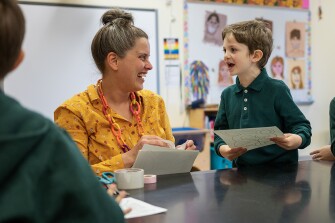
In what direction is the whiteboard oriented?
toward the camera

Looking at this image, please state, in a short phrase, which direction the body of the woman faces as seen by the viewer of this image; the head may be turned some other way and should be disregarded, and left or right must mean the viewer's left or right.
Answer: facing the viewer and to the right of the viewer

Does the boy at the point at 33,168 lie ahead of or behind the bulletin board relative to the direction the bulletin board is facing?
ahead

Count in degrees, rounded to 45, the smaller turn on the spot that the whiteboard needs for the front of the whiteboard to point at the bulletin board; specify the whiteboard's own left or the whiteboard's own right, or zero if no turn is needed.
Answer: approximately 90° to the whiteboard's own left

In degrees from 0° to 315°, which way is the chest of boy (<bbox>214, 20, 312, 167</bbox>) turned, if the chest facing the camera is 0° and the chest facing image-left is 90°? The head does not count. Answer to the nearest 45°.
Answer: approximately 45°

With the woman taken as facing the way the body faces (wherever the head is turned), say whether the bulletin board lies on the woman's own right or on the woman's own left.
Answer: on the woman's own left

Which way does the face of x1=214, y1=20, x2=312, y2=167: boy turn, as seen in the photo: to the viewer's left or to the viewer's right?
to the viewer's left

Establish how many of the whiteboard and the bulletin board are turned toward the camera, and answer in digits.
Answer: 2

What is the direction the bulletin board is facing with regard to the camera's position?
facing the viewer

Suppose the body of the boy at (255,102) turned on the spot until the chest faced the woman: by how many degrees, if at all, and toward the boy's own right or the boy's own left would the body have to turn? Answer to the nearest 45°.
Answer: approximately 45° to the boy's own right

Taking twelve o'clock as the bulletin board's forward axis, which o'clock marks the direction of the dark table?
The dark table is roughly at 12 o'clock from the bulletin board.

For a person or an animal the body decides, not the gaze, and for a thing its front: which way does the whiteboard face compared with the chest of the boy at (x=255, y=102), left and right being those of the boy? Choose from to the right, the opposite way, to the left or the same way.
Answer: to the left

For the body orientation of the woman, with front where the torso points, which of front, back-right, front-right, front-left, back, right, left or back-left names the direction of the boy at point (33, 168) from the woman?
front-right

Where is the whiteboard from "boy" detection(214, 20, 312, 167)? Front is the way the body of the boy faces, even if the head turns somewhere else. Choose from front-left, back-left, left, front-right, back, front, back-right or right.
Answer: right
